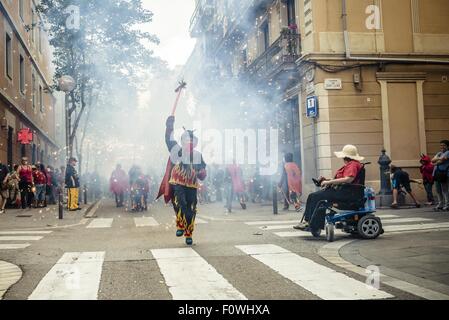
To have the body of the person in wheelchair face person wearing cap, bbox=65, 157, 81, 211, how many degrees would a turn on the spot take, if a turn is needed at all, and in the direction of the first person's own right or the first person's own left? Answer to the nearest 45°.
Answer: approximately 45° to the first person's own right

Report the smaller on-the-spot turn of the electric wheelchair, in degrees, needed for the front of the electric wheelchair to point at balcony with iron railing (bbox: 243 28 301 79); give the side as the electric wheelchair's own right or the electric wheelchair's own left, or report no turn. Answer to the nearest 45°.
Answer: approximately 90° to the electric wheelchair's own right

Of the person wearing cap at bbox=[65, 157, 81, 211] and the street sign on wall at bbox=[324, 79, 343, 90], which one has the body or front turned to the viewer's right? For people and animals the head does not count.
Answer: the person wearing cap

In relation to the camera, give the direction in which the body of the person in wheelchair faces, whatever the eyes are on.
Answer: to the viewer's left

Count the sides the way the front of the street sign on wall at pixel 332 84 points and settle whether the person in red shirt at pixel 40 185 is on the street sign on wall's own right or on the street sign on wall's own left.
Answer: on the street sign on wall's own right

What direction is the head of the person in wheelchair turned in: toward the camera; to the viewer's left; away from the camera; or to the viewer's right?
to the viewer's left

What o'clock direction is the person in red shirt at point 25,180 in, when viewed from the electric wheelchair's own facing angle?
The person in red shirt is roughly at 1 o'clock from the electric wheelchair.

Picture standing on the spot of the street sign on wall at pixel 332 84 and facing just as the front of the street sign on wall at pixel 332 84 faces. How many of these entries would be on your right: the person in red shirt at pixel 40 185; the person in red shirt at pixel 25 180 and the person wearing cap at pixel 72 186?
3

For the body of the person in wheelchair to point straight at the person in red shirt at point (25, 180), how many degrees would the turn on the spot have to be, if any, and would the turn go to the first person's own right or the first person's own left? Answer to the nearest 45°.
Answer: approximately 45° to the first person's own right

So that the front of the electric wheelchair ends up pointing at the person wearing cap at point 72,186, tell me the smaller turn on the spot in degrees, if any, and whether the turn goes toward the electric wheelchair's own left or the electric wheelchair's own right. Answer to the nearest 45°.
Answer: approximately 45° to the electric wheelchair's own right

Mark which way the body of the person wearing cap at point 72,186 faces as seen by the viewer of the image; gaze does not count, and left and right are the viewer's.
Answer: facing to the right of the viewer
